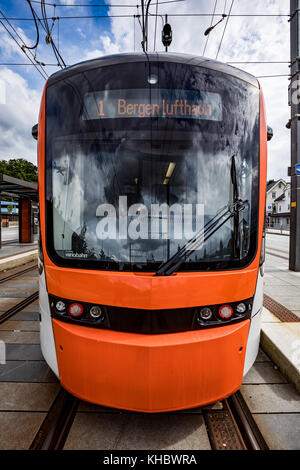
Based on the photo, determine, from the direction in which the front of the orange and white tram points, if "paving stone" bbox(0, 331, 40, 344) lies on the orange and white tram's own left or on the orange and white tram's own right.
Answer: on the orange and white tram's own right

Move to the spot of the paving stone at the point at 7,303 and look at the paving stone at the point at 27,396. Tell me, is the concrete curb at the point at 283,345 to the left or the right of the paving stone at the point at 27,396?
left

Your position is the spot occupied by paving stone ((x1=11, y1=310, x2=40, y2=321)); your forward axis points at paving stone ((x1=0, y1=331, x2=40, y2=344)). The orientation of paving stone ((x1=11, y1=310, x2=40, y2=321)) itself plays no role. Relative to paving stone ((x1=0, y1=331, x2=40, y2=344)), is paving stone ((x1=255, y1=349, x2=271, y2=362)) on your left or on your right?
left

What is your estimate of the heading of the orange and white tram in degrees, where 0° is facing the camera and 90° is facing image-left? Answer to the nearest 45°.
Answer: approximately 0°

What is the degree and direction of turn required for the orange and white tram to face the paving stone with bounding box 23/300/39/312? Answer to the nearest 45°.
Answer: approximately 135° to its right
